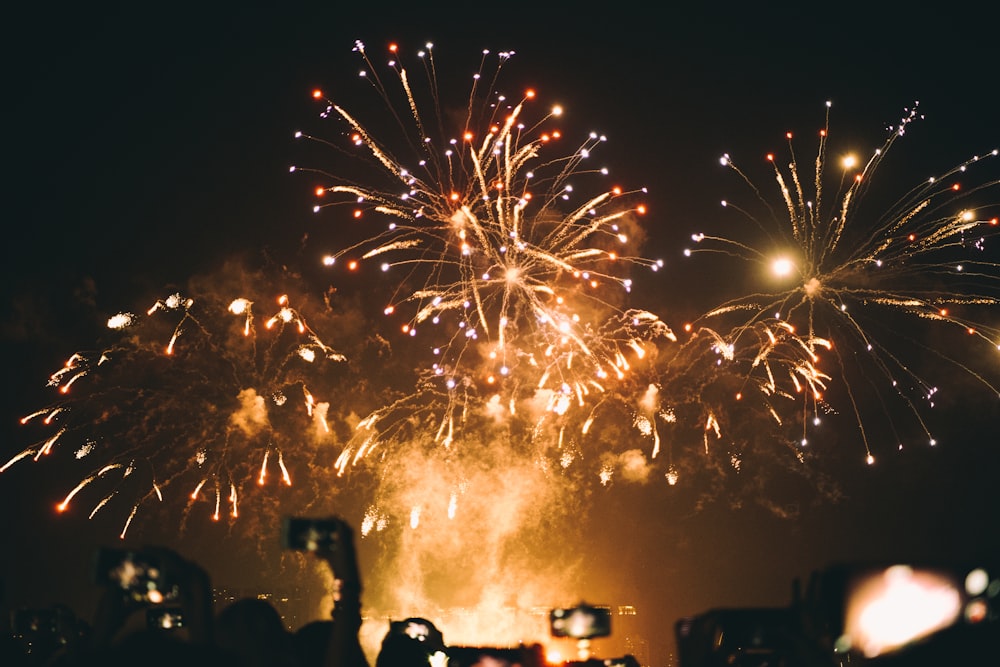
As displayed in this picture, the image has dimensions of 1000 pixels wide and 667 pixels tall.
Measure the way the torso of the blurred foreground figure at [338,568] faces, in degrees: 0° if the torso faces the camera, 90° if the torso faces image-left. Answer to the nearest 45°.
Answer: approximately 180°
